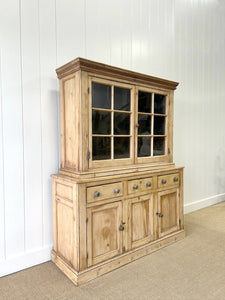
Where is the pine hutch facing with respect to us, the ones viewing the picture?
facing the viewer and to the right of the viewer
